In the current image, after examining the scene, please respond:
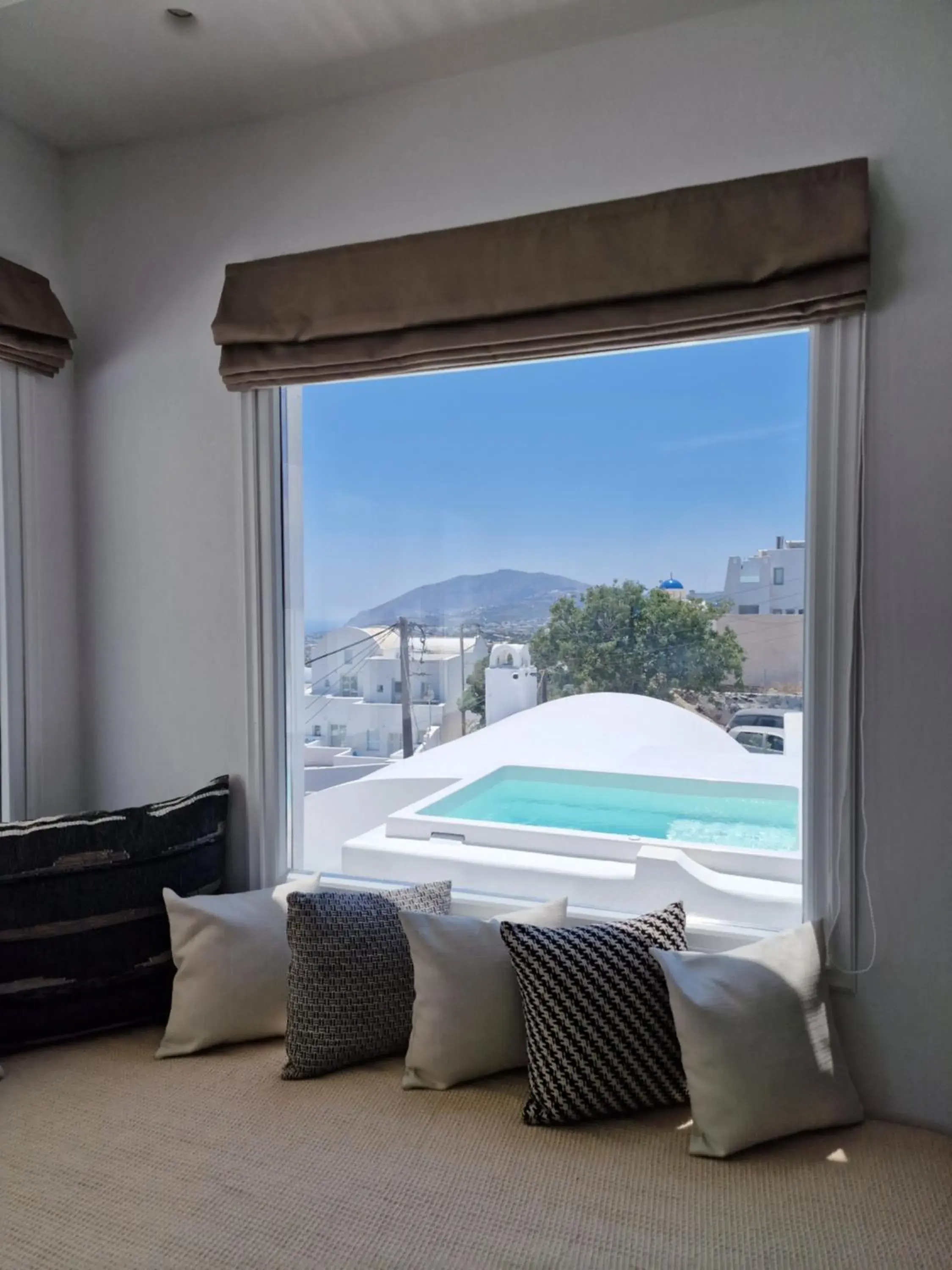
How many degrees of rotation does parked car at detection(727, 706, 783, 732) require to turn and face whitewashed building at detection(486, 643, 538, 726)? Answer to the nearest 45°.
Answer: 0° — it already faces it

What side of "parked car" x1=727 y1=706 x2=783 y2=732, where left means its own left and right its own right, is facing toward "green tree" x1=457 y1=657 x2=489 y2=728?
front

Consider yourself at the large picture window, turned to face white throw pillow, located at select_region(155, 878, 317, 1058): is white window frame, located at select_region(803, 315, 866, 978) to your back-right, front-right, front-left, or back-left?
back-left

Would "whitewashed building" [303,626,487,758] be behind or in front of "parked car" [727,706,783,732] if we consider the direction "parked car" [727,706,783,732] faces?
in front

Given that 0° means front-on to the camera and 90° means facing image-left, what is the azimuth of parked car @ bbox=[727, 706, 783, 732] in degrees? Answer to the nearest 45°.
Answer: approximately 90°

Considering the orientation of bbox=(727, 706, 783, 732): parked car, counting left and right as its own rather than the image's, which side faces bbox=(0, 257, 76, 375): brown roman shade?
front
